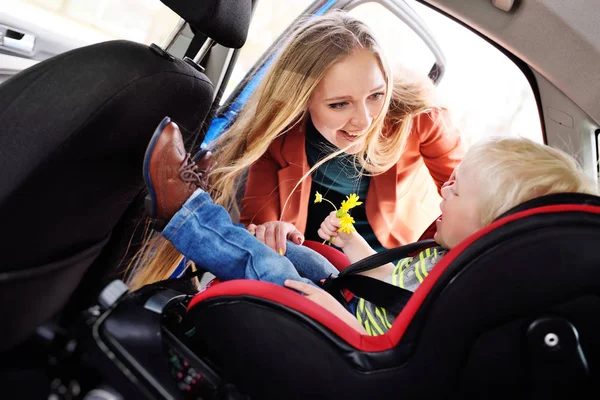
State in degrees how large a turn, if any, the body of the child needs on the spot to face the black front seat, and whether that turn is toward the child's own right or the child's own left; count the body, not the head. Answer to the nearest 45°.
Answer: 0° — they already face it

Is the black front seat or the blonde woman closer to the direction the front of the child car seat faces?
the black front seat

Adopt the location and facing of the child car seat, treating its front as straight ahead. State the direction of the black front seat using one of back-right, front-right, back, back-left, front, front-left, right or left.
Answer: front

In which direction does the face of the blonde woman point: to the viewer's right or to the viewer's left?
to the viewer's right

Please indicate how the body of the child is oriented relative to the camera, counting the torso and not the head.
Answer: to the viewer's left

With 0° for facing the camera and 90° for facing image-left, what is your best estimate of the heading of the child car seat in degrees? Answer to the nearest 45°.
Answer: approximately 90°
